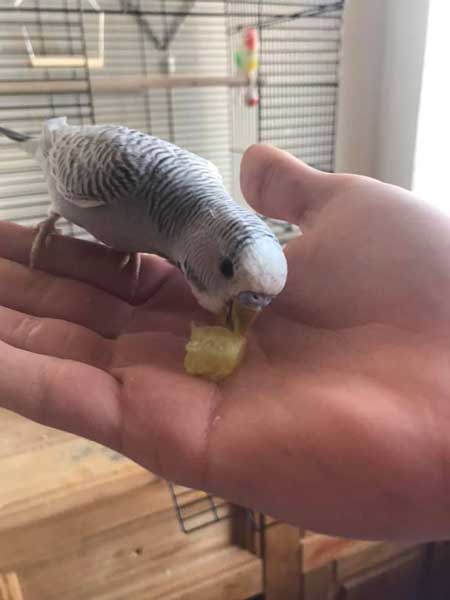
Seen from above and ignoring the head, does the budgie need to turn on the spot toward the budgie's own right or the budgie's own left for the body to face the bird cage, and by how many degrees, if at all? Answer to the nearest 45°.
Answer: approximately 135° to the budgie's own left

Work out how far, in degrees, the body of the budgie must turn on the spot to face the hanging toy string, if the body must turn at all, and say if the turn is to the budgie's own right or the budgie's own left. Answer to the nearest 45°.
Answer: approximately 135° to the budgie's own left

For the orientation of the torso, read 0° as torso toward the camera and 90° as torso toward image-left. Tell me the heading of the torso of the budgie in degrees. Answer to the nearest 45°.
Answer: approximately 315°
